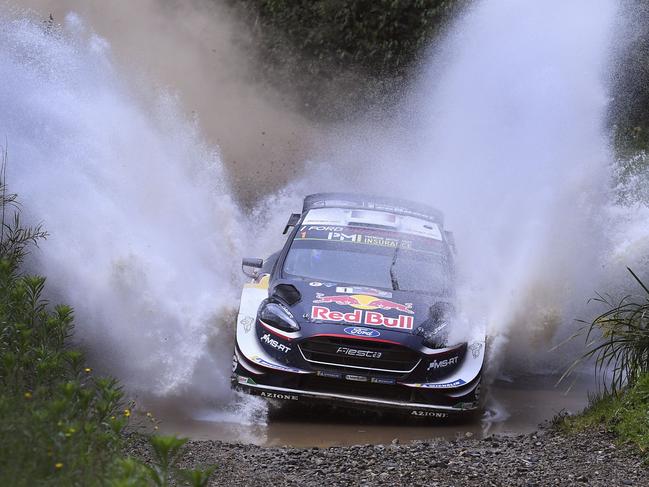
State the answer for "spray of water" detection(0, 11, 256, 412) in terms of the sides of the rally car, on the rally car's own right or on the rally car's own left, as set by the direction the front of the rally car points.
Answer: on the rally car's own right

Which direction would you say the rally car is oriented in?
toward the camera
